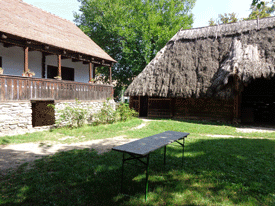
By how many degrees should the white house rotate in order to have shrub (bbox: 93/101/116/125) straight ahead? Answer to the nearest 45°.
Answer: approximately 45° to its left

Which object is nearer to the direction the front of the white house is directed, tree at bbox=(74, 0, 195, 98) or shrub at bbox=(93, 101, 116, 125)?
the shrub

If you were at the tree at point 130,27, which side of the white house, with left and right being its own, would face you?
left

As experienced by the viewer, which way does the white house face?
facing the viewer and to the right of the viewer

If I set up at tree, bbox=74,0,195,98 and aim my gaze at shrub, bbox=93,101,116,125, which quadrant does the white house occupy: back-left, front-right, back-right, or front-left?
front-right
